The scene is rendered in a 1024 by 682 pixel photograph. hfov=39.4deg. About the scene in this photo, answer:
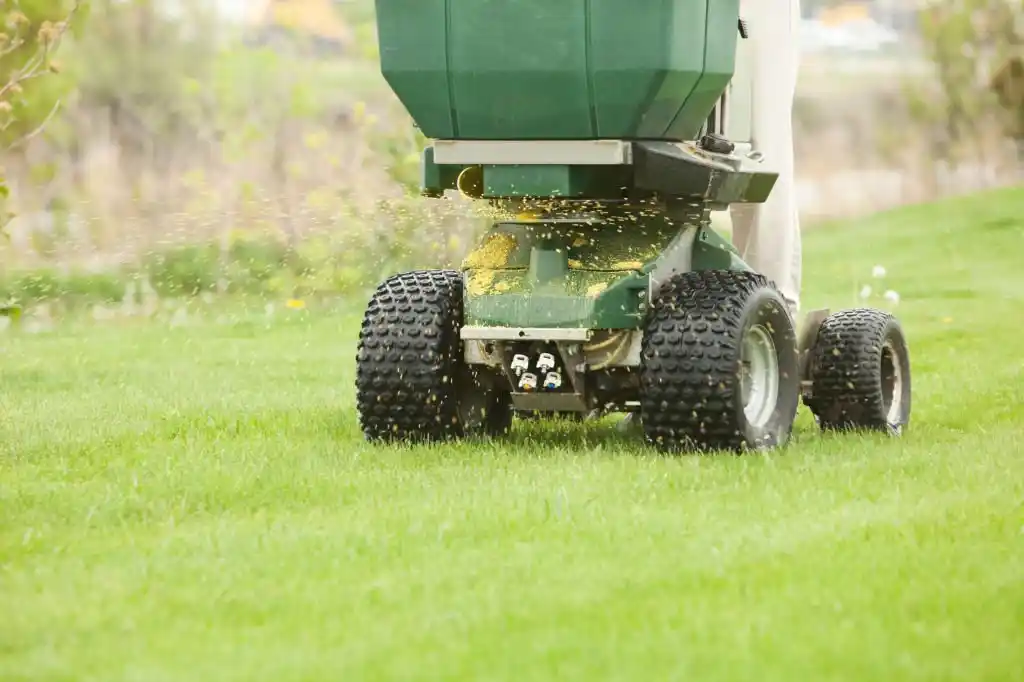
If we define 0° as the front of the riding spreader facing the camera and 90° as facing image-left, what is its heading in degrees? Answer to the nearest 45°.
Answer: approximately 45°
